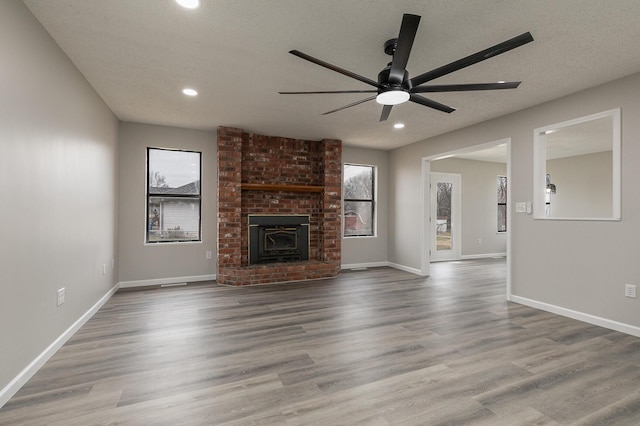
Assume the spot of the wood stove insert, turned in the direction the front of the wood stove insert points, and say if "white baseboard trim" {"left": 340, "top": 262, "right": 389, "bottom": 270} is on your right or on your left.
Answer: on your left

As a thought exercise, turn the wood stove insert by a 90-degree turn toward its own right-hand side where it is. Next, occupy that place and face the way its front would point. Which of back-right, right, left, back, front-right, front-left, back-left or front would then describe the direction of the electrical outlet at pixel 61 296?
front-left

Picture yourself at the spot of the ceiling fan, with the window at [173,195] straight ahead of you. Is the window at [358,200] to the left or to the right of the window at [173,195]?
right

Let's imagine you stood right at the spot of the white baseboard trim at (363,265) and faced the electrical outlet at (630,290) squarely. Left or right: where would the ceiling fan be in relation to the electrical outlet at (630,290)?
right

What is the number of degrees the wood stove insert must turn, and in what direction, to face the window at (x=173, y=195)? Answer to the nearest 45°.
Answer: approximately 90° to its right

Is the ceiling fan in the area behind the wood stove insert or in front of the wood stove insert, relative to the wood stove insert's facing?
in front

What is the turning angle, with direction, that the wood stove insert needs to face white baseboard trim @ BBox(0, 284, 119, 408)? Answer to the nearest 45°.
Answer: approximately 45° to its right

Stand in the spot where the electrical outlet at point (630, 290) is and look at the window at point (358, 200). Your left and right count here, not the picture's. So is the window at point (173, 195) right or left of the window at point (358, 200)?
left

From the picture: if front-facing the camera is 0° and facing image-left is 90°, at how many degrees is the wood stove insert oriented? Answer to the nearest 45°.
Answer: approximately 0°

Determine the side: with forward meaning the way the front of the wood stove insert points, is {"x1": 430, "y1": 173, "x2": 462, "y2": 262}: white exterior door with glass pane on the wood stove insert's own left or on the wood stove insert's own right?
on the wood stove insert's own left

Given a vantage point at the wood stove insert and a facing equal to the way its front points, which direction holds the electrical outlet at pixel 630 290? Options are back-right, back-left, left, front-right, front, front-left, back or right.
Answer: front-left

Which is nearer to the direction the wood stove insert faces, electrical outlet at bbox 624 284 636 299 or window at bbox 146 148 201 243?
the electrical outlet
